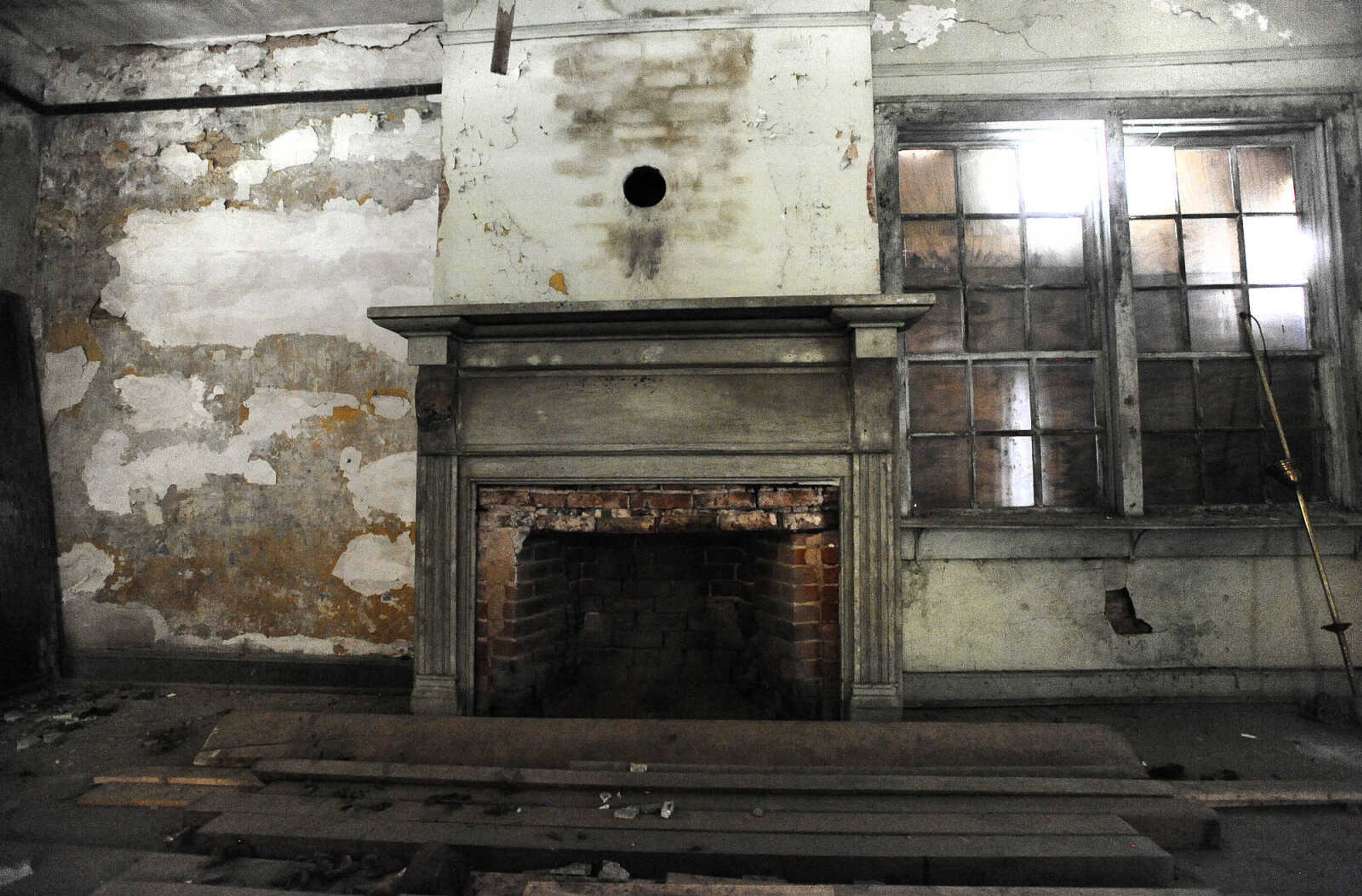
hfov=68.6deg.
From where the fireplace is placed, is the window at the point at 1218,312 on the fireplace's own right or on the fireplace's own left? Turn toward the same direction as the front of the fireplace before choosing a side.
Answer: on the fireplace's own left

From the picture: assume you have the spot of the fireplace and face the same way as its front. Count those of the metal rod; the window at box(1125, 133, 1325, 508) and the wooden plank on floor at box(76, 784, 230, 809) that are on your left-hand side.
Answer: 2

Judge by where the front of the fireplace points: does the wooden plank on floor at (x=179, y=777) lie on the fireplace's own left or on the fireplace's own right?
on the fireplace's own right

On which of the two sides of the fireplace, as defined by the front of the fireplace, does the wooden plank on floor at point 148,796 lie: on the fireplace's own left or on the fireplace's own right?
on the fireplace's own right

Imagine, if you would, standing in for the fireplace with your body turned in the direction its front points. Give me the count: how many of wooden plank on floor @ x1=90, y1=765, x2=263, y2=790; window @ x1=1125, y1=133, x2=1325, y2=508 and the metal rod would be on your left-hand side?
2

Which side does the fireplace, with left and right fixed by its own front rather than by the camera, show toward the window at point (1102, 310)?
left

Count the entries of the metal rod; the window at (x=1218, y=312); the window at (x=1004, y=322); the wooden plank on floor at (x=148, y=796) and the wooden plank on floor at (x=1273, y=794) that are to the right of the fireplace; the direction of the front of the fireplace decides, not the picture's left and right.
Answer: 1

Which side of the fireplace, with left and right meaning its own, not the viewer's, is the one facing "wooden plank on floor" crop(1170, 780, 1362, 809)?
left

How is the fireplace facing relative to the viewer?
toward the camera

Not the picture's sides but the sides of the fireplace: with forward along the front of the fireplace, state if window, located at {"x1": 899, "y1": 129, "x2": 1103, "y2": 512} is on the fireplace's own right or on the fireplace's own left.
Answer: on the fireplace's own left
